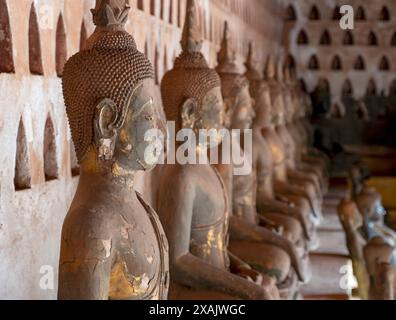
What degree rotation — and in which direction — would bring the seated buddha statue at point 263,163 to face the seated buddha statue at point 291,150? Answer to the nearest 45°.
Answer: approximately 90° to its left

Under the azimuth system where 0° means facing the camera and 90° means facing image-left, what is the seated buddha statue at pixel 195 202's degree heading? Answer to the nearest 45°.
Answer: approximately 270°

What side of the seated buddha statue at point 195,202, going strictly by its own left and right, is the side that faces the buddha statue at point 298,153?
left

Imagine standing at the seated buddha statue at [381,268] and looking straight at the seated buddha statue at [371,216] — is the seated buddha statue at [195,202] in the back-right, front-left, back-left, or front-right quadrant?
back-left

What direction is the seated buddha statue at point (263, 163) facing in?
to the viewer's right

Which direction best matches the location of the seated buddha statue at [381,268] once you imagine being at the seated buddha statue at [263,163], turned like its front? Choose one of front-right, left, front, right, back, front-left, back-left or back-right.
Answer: front-right

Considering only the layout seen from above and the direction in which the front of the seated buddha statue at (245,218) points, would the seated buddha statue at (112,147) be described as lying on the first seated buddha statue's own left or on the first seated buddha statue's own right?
on the first seated buddha statue's own right

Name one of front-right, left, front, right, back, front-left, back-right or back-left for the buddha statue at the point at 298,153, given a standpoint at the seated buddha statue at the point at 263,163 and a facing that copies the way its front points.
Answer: left

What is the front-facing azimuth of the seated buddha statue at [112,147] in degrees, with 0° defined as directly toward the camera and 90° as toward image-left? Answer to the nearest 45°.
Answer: approximately 270°

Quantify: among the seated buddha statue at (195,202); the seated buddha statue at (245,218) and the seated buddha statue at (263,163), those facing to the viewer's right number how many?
3

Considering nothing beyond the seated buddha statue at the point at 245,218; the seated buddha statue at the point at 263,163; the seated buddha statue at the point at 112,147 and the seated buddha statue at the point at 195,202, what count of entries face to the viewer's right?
4

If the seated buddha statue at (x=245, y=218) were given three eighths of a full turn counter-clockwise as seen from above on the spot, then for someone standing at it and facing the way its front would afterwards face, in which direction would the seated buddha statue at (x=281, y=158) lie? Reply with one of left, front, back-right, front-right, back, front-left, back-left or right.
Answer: front-right

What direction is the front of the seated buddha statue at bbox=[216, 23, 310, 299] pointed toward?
to the viewer's right

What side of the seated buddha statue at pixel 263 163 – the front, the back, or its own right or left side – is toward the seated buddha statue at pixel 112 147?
right
